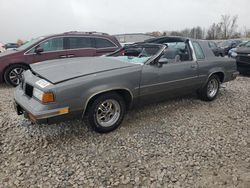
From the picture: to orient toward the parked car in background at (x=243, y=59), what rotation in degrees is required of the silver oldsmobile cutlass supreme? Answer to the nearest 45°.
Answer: approximately 180°

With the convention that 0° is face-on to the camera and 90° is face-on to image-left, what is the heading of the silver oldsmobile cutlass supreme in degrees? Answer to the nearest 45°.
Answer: approximately 45°

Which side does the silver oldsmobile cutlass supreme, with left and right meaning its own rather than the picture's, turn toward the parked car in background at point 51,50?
right
